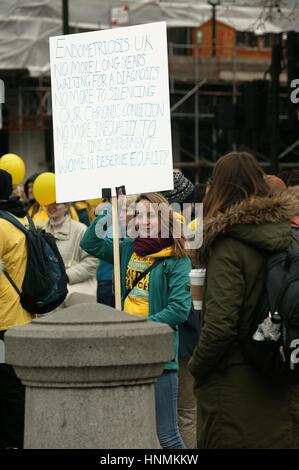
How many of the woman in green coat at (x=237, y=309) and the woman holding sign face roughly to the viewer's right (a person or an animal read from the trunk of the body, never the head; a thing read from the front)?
0

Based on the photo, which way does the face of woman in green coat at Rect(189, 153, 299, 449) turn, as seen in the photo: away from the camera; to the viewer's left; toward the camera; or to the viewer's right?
away from the camera

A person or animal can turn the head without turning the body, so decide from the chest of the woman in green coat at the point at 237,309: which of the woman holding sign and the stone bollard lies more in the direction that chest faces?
the woman holding sign

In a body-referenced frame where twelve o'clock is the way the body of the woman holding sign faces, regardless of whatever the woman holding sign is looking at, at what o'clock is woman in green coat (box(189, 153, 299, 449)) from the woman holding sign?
The woman in green coat is roughly at 10 o'clock from the woman holding sign.

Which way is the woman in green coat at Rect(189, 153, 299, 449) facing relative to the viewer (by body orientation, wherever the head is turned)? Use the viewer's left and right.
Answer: facing away from the viewer and to the left of the viewer

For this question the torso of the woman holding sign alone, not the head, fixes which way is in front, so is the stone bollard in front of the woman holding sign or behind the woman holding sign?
in front

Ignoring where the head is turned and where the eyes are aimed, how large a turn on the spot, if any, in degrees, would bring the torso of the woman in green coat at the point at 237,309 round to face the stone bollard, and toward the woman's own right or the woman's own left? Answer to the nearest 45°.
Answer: approximately 90° to the woman's own left
